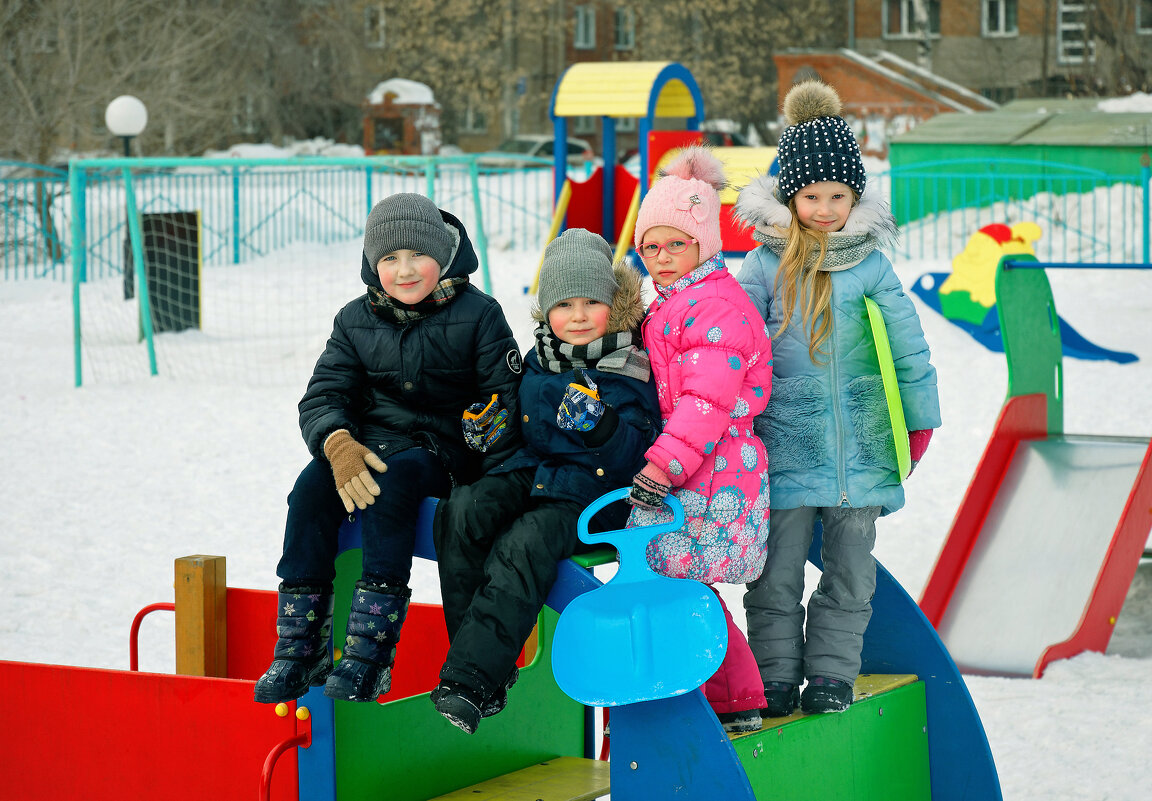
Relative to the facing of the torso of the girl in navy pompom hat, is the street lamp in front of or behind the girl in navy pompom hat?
behind

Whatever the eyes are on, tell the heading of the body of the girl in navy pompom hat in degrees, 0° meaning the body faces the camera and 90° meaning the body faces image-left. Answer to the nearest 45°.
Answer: approximately 0°

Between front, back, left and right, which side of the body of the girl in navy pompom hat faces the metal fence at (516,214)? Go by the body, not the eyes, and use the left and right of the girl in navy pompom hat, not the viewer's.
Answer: back

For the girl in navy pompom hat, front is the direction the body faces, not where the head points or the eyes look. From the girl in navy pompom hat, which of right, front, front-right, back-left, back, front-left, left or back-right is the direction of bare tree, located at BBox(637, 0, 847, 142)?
back
